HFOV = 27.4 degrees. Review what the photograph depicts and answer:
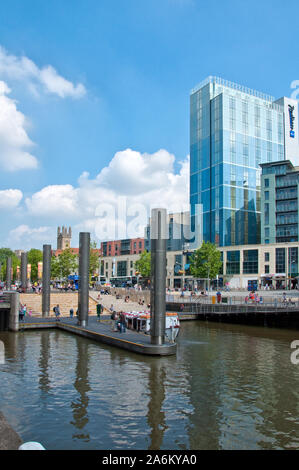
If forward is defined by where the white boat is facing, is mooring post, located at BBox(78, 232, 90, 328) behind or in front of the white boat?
behind

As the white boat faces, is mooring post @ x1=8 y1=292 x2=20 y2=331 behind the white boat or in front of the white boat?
behind

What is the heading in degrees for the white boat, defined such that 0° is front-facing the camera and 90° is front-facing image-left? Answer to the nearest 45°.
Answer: approximately 315°
